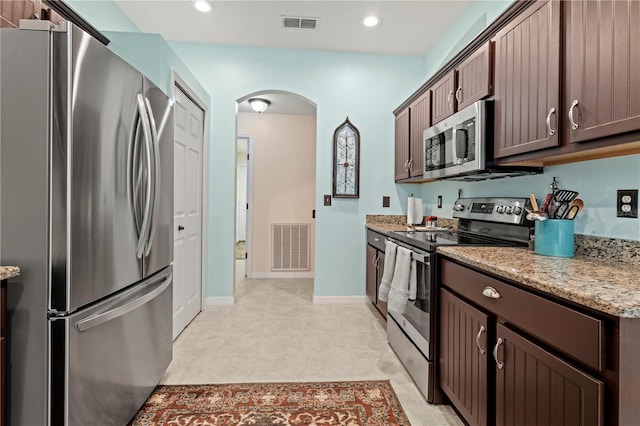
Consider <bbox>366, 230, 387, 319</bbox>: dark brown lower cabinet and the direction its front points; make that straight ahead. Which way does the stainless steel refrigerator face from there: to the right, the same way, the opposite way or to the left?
the opposite way

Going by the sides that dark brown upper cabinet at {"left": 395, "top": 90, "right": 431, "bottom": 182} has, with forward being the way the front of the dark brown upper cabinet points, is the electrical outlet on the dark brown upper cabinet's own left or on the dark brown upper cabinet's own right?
on the dark brown upper cabinet's own left

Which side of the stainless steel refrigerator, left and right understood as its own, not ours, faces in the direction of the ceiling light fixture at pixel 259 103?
left

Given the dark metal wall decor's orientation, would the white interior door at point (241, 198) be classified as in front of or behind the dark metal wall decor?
behind

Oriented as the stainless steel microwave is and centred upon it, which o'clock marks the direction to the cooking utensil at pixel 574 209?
The cooking utensil is roughly at 9 o'clock from the stainless steel microwave.

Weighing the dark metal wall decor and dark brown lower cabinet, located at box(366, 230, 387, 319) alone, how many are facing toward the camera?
1

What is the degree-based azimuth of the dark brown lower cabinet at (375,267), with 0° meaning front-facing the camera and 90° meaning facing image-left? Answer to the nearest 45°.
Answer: approximately 90°

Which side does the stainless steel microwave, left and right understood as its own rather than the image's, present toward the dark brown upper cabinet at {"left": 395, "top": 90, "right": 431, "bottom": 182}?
right

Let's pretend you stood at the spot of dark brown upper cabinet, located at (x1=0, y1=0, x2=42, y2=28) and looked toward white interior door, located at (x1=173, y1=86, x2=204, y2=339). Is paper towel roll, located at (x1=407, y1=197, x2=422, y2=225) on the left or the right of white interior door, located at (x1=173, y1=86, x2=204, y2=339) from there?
right

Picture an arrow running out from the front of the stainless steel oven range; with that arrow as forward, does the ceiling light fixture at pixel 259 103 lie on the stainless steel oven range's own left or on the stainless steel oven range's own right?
on the stainless steel oven range's own right

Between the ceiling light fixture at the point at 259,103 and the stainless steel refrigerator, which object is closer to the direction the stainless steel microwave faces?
the stainless steel refrigerator
